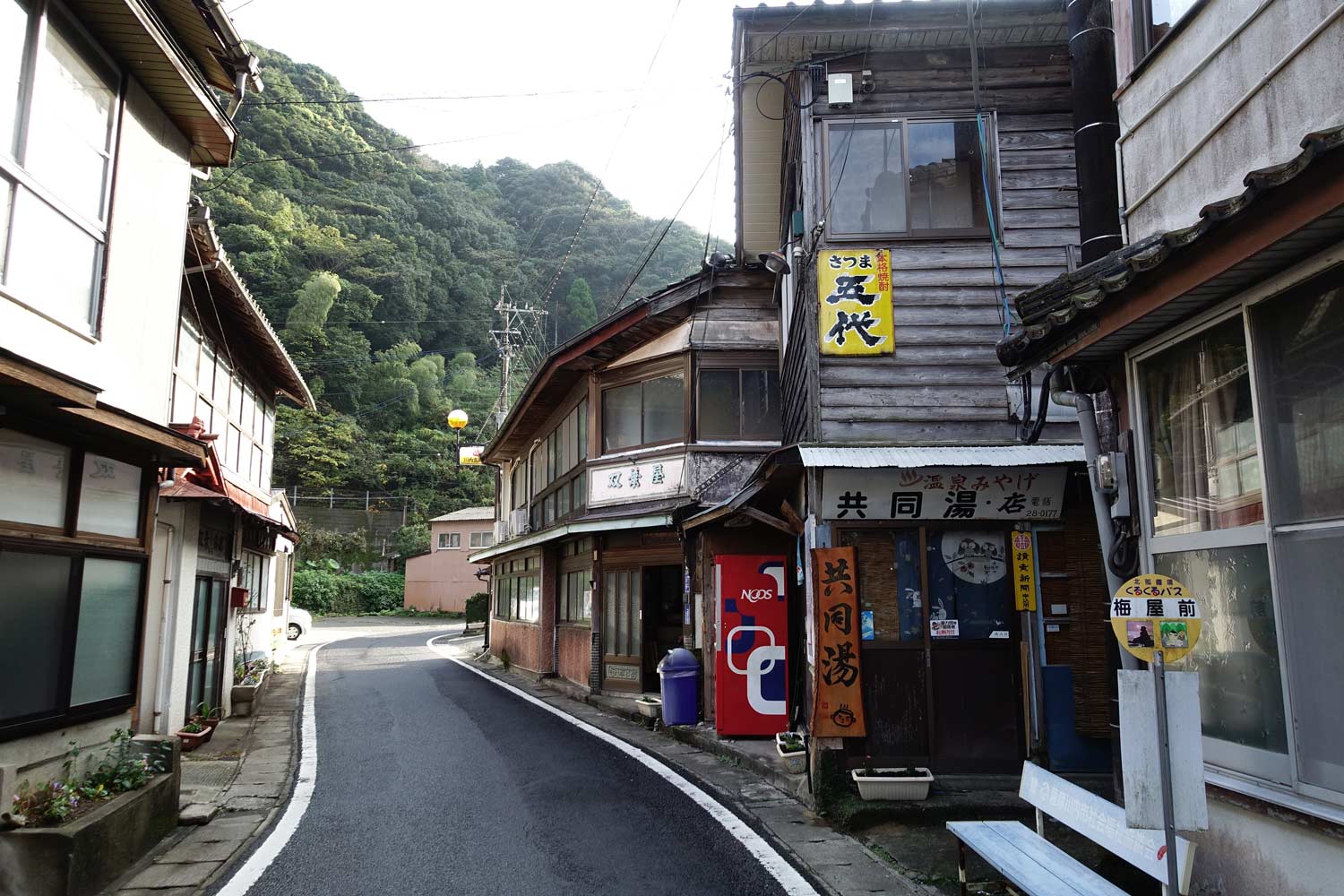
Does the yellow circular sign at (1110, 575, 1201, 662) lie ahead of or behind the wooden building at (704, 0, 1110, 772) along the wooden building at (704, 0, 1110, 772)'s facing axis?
ahead

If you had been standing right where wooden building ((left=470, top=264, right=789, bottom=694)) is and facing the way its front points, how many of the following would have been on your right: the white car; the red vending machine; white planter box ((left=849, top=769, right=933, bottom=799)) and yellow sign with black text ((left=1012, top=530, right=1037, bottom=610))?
1

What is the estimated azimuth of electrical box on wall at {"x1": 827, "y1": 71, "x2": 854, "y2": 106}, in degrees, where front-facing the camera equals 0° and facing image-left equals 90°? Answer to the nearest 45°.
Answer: approximately 0°

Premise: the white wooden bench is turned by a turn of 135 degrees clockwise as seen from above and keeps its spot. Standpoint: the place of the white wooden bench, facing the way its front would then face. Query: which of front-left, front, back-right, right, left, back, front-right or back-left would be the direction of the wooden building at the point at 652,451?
front-left

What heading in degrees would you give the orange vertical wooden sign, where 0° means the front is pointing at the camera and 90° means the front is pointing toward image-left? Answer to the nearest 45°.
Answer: approximately 0°

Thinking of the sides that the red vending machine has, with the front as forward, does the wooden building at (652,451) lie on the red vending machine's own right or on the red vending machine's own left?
on the red vending machine's own right

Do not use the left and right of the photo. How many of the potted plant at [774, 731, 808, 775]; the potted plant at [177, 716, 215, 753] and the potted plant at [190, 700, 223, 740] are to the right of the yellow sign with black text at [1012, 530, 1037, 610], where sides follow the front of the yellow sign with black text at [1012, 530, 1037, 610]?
3

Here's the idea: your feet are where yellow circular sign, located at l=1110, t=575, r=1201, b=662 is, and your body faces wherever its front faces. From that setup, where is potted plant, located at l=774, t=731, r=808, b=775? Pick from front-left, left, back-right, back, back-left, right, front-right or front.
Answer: back-right

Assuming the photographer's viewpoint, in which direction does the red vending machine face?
facing to the left of the viewer
